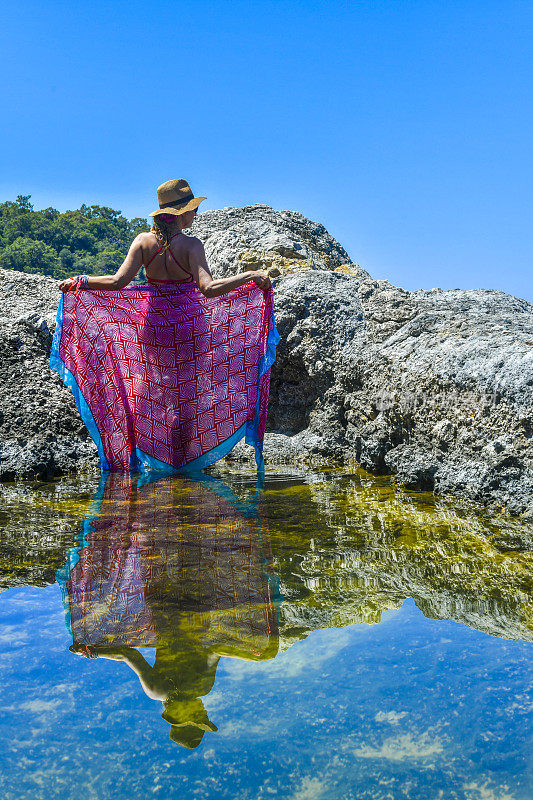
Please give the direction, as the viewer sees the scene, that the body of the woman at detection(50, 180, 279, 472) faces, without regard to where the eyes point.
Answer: away from the camera

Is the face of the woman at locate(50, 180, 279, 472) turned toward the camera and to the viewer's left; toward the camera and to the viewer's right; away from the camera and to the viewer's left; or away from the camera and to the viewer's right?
away from the camera and to the viewer's right

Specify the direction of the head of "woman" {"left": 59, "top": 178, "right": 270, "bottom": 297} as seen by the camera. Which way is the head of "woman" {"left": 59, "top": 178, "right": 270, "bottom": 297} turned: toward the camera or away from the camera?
away from the camera
